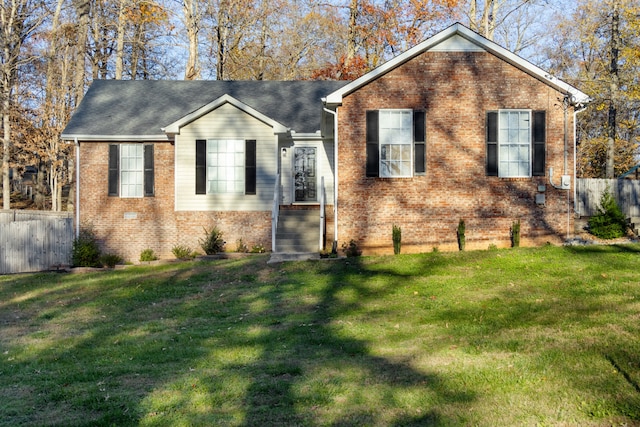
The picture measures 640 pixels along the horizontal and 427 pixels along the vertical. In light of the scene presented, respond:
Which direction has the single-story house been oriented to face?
toward the camera

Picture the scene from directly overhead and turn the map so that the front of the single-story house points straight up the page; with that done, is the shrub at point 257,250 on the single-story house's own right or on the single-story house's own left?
on the single-story house's own right

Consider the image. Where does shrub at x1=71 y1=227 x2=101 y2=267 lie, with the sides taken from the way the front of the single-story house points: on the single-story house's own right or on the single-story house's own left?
on the single-story house's own right

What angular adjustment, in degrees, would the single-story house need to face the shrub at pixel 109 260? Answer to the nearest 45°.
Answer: approximately 90° to its right

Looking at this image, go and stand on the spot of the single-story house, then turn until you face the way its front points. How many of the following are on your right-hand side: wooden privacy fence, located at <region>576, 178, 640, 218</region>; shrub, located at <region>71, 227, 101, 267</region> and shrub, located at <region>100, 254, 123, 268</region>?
2

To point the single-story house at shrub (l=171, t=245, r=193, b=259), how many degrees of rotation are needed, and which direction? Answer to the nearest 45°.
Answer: approximately 90° to its right

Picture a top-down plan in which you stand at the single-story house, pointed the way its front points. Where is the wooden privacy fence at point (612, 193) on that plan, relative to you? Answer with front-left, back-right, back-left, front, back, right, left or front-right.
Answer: back-left

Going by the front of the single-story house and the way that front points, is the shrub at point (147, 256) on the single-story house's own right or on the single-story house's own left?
on the single-story house's own right

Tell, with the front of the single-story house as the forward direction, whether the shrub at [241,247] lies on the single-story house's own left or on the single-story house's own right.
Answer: on the single-story house's own right

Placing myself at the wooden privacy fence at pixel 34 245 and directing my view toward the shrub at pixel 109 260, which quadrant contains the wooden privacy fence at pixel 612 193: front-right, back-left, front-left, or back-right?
front-left

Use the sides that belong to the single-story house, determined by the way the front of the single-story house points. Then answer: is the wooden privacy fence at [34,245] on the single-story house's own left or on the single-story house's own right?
on the single-story house's own right

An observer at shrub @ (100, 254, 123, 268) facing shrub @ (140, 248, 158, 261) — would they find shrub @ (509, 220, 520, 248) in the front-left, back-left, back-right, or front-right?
front-right
